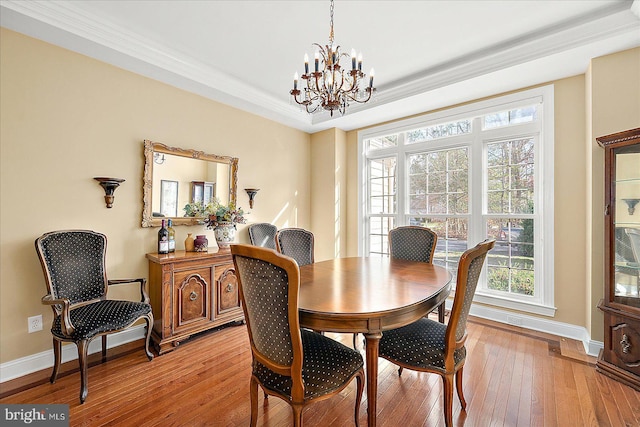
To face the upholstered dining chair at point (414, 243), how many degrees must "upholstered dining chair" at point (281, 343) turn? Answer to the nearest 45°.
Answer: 0° — it already faces it

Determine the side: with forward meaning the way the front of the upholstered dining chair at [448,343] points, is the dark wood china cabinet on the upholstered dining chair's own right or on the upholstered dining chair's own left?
on the upholstered dining chair's own right

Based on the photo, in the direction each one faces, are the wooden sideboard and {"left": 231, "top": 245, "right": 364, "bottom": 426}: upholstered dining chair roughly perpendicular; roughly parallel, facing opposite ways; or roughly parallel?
roughly perpendicular

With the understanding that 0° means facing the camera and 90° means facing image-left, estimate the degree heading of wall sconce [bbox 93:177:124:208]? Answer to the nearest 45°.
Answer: approximately 0°

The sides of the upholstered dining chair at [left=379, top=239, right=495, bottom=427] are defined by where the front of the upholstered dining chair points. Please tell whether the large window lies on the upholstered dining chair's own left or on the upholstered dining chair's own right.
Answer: on the upholstered dining chair's own right

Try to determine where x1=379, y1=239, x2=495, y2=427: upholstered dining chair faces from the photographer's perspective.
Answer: facing away from the viewer and to the left of the viewer

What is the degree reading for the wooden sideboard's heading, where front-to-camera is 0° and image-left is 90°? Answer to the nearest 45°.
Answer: approximately 315°

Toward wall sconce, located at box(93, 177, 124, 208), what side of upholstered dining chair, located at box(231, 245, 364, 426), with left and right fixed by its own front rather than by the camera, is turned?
left

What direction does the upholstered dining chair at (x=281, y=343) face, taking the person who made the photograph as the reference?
facing away from the viewer and to the right of the viewer

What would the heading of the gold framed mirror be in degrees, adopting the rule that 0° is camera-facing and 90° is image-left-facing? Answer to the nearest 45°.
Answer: approximately 315°

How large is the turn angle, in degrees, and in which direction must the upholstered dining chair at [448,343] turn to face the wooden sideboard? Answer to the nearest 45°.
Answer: approximately 45° to its left
